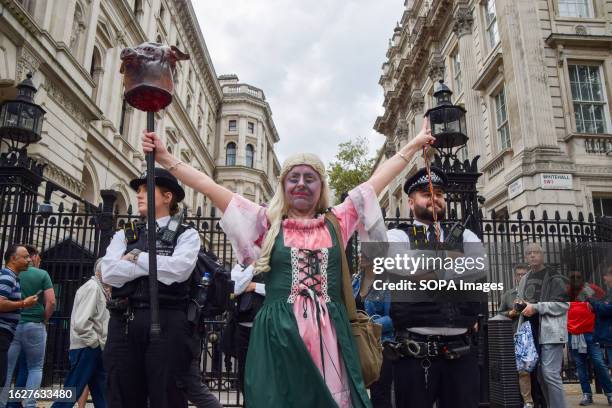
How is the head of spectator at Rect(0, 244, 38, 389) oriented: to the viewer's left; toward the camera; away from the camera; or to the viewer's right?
to the viewer's right

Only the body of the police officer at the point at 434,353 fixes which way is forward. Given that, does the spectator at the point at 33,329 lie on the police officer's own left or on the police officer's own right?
on the police officer's own right

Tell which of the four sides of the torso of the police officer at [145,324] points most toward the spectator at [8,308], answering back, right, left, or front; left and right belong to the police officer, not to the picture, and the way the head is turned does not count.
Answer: right

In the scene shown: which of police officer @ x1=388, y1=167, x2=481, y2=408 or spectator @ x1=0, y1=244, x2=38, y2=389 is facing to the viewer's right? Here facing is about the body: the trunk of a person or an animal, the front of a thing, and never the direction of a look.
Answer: the spectator

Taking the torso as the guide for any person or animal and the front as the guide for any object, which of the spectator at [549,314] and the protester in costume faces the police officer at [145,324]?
the spectator

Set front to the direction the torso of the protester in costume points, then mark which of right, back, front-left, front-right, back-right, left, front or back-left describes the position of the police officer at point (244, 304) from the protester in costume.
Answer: back

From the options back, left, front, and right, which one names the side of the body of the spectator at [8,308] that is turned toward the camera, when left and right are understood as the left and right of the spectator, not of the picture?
right

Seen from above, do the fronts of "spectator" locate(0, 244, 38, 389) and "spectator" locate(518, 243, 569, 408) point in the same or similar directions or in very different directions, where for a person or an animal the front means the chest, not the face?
very different directions

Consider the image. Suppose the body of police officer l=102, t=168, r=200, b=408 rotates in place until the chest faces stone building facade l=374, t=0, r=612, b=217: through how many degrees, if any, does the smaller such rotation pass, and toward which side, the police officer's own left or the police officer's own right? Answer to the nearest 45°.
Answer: approximately 180°

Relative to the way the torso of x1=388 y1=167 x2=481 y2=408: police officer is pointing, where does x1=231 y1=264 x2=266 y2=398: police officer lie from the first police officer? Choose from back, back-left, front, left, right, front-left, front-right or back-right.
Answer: back-right
